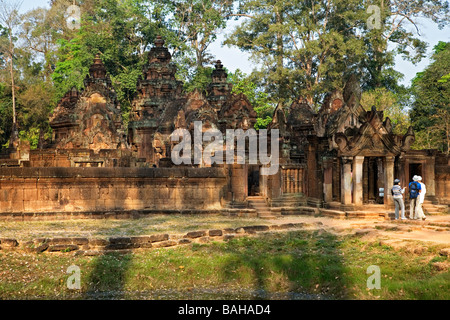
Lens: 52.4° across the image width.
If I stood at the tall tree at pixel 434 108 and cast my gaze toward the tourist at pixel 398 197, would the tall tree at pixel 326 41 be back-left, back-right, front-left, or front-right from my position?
back-right

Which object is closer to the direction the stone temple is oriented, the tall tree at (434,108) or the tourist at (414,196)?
the tourist

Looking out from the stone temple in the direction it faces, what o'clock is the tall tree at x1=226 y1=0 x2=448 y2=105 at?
The tall tree is roughly at 8 o'clock from the stone temple.

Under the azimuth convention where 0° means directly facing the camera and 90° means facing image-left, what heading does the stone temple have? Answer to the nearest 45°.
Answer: approximately 315°

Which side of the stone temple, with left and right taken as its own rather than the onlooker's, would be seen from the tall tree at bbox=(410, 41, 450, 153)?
left

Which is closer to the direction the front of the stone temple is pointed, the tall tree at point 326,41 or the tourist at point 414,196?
the tourist

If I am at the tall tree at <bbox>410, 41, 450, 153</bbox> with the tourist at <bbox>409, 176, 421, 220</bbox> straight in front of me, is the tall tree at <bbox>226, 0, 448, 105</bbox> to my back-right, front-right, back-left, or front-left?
back-right
